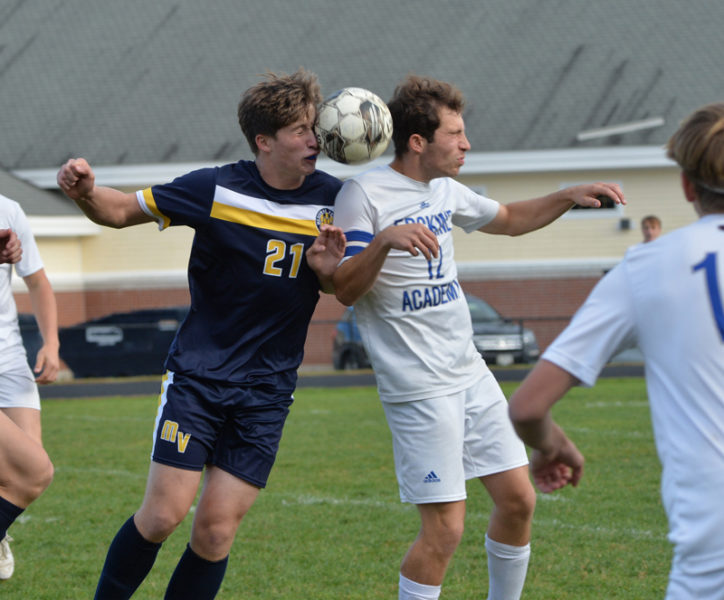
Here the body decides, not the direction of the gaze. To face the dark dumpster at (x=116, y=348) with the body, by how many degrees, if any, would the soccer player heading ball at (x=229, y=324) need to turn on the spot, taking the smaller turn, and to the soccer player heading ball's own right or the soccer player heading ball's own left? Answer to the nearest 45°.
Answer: approximately 135° to the soccer player heading ball's own left

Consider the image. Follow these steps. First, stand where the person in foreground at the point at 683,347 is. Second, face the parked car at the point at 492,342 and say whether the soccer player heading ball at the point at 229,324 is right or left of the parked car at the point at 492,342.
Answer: left

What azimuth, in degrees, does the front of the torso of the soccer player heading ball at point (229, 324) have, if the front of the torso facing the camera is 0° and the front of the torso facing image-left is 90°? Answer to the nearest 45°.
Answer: approximately 315°

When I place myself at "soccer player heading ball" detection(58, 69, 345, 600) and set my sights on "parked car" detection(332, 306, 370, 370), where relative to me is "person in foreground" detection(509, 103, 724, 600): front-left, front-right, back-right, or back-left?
back-right

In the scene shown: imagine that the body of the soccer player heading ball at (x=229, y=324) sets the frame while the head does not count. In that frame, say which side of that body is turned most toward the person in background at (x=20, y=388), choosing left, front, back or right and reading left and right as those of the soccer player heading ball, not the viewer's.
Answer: back

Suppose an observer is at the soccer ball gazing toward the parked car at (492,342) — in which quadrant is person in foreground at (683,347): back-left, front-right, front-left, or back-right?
back-right

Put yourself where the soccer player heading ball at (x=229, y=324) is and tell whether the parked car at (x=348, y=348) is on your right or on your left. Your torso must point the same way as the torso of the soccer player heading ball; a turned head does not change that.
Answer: on your left

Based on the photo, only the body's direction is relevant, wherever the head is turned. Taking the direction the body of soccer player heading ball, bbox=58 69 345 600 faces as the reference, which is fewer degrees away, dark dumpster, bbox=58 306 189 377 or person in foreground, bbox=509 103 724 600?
the person in foreground

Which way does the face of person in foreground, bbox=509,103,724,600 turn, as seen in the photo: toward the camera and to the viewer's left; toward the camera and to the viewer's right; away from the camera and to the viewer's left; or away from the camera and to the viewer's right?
away from the camera and to the viewer's left
